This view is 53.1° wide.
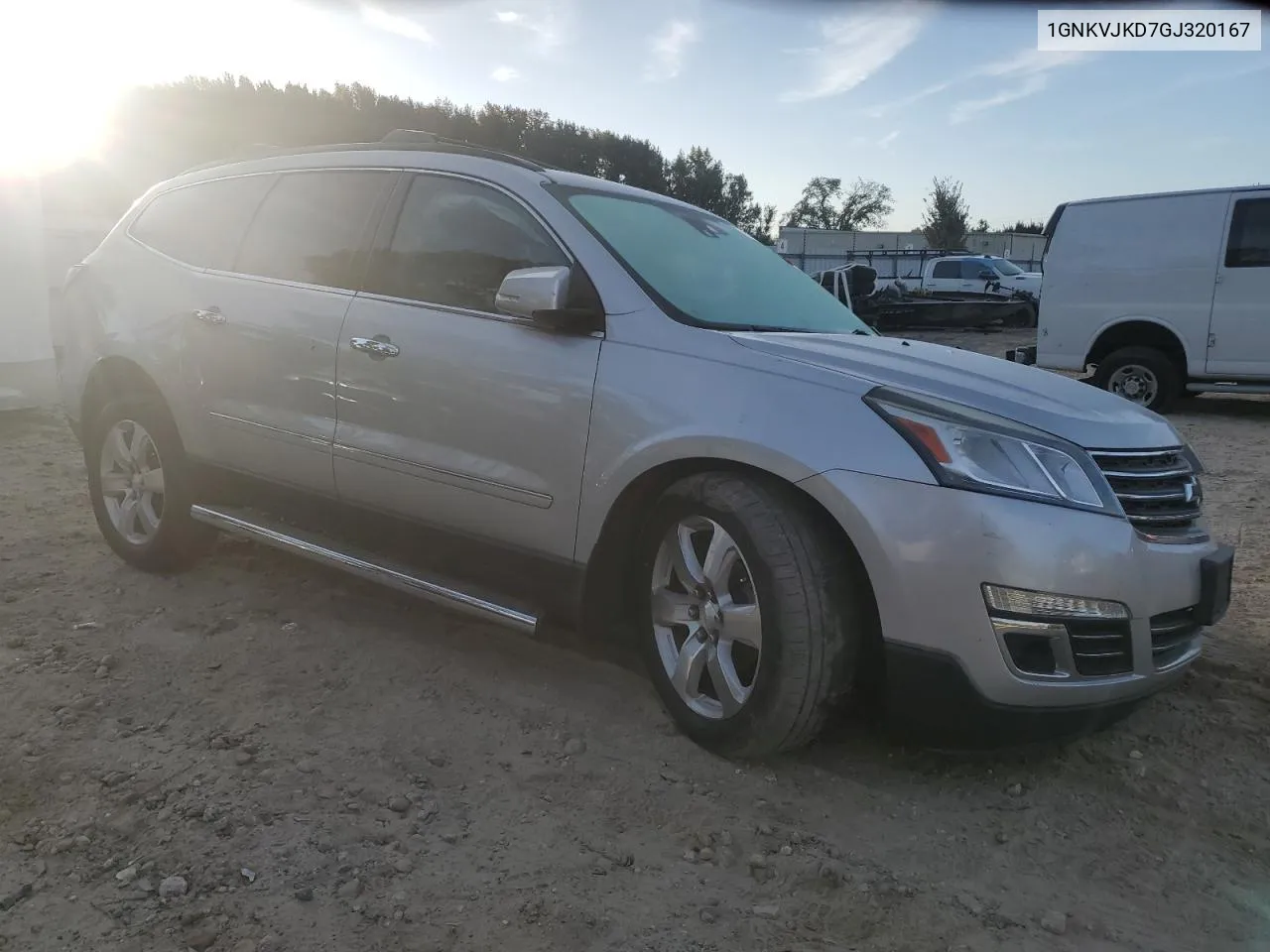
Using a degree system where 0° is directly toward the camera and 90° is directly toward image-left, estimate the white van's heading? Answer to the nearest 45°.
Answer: approximately 270°

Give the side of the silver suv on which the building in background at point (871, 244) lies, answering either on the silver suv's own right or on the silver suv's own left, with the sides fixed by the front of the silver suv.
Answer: on the silver suv's own left

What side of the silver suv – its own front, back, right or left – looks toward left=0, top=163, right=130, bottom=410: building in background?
back

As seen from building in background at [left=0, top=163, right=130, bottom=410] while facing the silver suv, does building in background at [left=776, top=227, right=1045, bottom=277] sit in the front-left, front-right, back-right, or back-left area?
back-left

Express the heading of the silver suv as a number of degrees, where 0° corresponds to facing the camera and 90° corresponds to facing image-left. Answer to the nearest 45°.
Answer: approximately 315°

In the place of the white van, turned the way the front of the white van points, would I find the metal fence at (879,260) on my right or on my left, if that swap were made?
on my left

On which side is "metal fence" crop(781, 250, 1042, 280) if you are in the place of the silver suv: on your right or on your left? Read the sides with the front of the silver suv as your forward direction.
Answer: on your left
